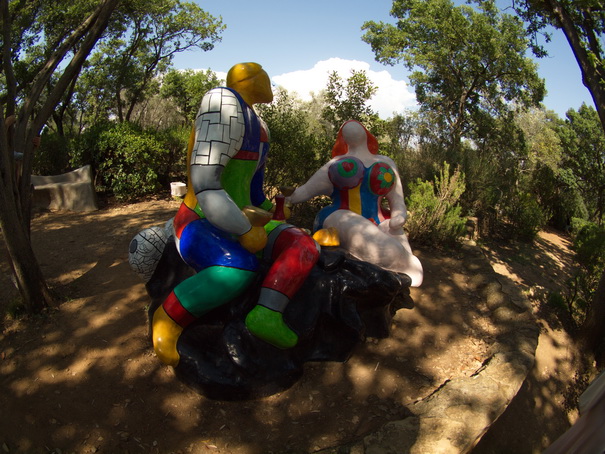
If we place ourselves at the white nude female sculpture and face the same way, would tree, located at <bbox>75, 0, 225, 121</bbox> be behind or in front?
behind

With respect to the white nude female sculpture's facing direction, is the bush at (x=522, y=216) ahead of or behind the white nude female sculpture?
behind

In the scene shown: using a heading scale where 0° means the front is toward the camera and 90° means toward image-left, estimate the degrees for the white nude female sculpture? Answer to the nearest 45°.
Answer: approximately 0°

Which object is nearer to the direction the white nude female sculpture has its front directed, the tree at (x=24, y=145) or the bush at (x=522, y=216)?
the tree

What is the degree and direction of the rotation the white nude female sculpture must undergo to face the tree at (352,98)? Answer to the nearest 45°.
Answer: approximately 180°
